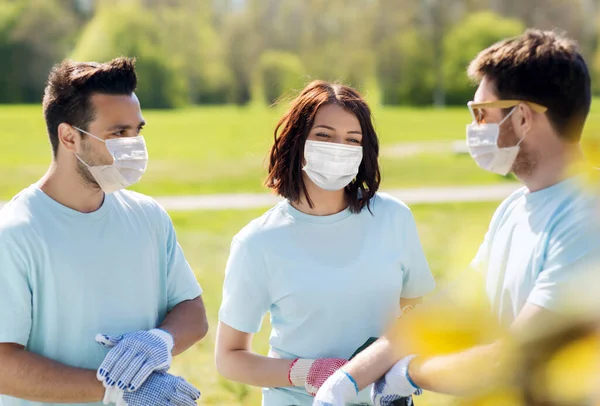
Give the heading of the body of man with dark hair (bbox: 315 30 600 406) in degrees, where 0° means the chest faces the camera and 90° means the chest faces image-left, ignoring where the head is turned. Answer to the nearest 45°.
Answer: approximately 90°

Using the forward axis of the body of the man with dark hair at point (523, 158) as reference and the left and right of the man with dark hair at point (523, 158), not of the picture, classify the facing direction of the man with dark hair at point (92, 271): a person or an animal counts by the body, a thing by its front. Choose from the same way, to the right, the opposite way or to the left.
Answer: to the left

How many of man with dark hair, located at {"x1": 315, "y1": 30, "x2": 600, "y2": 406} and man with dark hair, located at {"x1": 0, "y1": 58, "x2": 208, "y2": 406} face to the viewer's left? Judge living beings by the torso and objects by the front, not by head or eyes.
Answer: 1

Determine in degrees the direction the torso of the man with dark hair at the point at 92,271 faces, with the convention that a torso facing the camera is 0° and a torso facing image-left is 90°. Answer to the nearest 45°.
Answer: approximately 315°

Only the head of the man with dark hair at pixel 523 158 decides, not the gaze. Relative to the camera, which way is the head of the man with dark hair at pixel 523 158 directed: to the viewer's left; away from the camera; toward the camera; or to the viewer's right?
to the viewer's left
